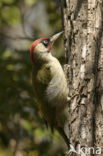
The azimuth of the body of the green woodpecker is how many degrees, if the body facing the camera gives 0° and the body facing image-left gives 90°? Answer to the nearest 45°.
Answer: approximately 270°
